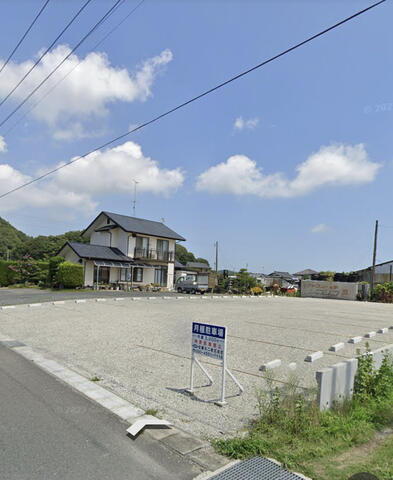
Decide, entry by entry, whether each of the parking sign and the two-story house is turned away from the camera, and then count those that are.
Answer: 0

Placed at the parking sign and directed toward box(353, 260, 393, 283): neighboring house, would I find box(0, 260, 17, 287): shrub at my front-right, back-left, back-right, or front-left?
front-left

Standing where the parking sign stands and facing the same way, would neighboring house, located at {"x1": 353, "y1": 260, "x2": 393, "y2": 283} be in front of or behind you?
behind

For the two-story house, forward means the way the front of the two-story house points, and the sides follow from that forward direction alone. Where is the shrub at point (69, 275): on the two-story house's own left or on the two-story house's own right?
on the two-story house's own right

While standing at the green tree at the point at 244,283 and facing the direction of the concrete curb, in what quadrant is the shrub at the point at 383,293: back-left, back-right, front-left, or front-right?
front-left

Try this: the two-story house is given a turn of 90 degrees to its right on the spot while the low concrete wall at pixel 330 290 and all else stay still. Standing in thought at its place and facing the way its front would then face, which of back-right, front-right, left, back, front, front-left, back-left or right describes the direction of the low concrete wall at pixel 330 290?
back-left

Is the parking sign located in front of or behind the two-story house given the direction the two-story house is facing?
in front

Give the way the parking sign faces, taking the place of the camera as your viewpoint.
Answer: facing the viewer and to the left of the viewer

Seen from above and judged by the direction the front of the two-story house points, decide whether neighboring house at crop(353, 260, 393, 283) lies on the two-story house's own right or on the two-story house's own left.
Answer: on the two-story house's own left

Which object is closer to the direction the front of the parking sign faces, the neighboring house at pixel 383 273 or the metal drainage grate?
the metal drainage grate

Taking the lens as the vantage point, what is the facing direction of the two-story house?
facing the viewer and to the right of the viewer

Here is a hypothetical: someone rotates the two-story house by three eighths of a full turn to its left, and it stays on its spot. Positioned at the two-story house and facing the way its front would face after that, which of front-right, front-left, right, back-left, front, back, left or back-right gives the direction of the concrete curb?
back

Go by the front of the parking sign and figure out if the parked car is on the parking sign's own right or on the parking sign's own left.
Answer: on the parking sign's own right

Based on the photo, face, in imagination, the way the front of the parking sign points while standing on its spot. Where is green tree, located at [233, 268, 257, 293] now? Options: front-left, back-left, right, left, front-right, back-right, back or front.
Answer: back-right

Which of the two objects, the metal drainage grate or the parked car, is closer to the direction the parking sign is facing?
the metal drainage grate
